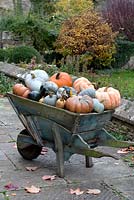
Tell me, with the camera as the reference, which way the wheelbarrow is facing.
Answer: facing away from the viewer and to the left of the viewer

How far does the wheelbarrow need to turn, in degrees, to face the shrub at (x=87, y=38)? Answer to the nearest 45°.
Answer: approximately 45° to its right

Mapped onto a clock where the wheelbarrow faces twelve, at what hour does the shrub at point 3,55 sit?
The shrub is roughly at 1 o'clock from the wheelbarrow.

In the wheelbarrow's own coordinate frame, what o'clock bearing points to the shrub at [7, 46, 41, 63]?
The shrub is roughly at 1 o'clock from the wheelbarrow.

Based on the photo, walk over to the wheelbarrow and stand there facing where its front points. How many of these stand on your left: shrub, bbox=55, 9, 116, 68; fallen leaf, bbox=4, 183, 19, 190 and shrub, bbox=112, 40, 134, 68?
1

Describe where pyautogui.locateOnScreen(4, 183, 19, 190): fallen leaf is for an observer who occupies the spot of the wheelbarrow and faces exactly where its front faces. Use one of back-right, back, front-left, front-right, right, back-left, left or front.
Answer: left
